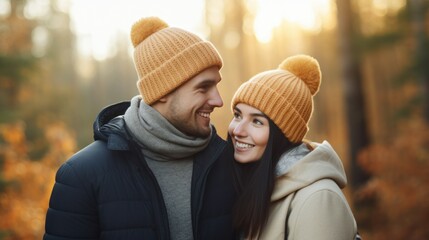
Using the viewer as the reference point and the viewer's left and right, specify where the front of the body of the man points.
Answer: facing the viewer and to the right of the viewer

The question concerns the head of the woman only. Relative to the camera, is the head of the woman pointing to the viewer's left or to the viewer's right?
to the viewer's left

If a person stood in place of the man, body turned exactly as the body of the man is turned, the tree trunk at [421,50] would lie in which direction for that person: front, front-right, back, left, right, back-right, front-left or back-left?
left

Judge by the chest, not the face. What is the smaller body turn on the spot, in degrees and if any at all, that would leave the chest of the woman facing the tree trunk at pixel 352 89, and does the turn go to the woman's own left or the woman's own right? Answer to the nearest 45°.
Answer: approximately 135° to the woman's own right

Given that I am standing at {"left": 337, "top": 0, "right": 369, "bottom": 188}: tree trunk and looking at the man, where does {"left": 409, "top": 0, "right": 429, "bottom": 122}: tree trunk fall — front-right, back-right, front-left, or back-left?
back-left

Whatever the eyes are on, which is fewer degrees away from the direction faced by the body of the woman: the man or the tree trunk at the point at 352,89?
the man

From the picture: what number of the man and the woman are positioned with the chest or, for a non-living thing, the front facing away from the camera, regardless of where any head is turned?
0

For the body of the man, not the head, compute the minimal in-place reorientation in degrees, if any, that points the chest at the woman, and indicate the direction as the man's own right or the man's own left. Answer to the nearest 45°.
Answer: approximately 45° to the man's own left

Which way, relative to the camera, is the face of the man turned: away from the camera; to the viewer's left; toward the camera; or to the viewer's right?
to the viewer's right

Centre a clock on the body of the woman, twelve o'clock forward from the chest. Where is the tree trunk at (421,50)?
The tree trunk is roughly at 5 o'clock from the woman.
